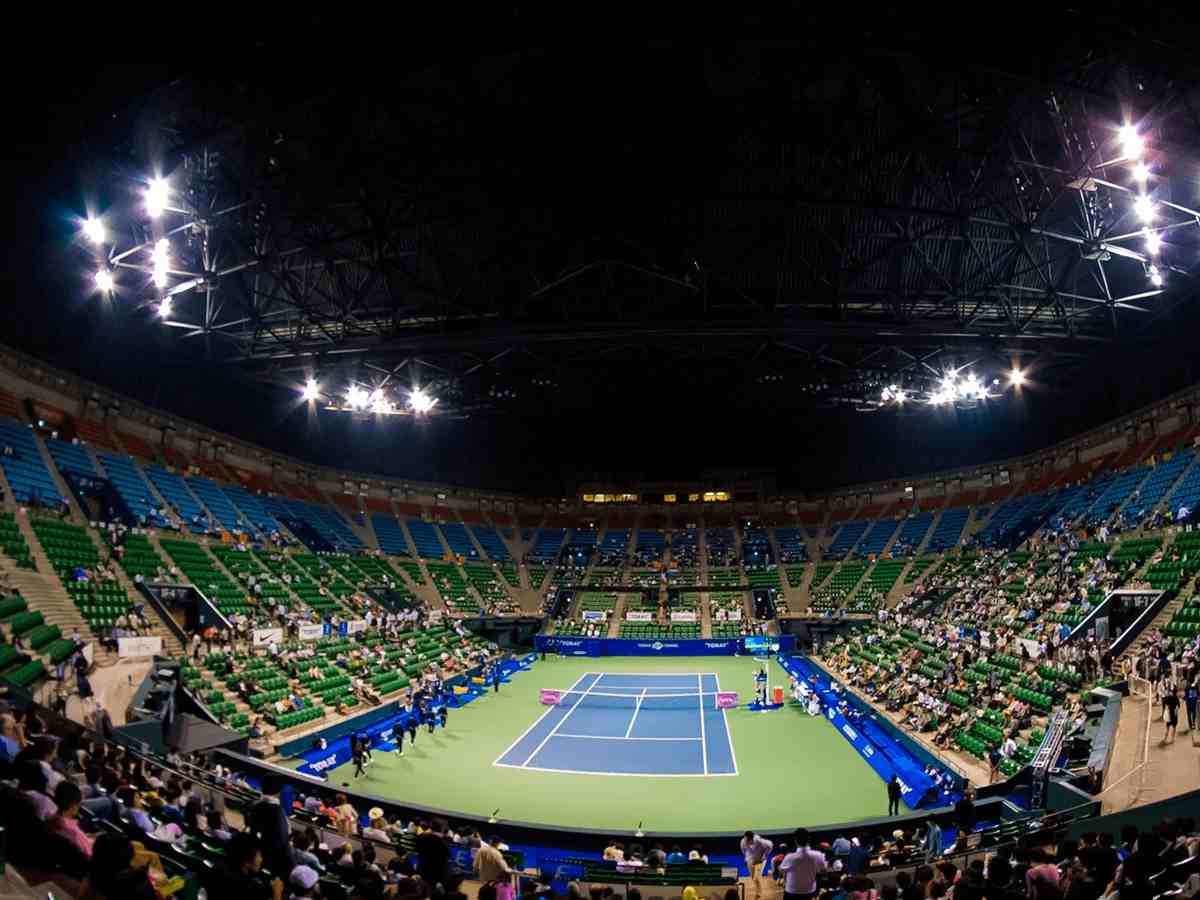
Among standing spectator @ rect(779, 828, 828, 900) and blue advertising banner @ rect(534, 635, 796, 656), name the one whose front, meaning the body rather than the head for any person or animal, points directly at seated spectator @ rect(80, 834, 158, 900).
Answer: the blue advertising banner

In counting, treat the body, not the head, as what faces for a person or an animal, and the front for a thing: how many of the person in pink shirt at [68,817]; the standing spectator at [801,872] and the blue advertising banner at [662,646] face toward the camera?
1

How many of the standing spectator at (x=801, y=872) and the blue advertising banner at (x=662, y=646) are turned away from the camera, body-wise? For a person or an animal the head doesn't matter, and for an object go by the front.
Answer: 1

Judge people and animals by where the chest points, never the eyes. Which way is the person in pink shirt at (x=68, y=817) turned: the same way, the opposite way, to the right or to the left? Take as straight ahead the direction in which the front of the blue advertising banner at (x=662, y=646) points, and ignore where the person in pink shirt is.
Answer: the opposite way

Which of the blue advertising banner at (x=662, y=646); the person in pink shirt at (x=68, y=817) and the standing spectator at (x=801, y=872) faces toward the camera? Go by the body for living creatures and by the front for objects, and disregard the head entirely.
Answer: the blue advertising banner

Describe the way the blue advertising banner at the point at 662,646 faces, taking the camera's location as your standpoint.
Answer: facing the viewer

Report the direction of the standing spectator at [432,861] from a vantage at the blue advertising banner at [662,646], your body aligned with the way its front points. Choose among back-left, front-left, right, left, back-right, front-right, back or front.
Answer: front

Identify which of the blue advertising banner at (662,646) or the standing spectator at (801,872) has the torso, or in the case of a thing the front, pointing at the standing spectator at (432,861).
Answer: the blue advertising banner

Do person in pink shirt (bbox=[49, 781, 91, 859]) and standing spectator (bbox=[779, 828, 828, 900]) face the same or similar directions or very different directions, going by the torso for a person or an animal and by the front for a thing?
same or similar directions

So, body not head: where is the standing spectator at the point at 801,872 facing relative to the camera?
away from the camera

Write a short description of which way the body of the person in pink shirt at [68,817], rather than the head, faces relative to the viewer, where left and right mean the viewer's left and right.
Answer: facing away from the viewer and to the right of the viewer

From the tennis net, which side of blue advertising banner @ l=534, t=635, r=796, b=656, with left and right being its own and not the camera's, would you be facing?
front

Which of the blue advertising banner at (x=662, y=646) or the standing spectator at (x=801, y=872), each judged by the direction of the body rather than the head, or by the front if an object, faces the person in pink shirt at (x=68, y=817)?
the blue advertising banner

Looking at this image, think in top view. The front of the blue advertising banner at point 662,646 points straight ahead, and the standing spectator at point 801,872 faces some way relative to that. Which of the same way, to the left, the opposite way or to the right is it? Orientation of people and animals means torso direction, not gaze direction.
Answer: the opposite way

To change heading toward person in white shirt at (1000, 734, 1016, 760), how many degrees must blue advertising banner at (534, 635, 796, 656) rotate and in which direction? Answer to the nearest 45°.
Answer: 0° — it already faces them
